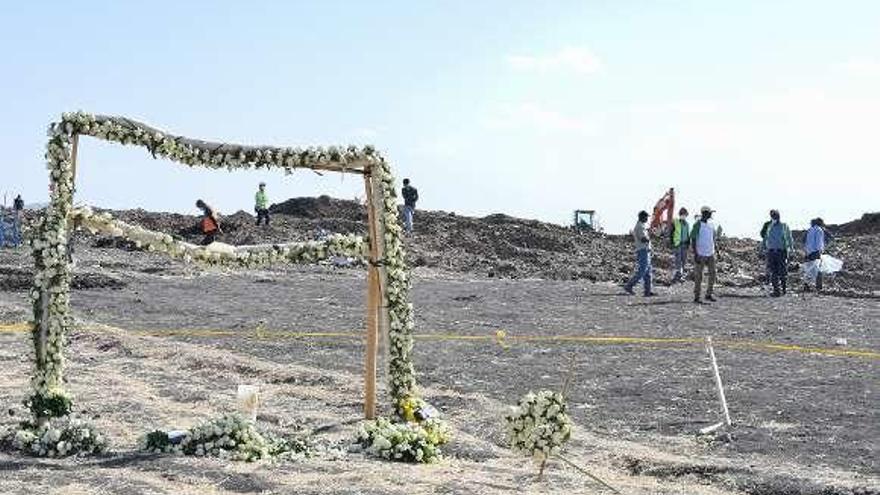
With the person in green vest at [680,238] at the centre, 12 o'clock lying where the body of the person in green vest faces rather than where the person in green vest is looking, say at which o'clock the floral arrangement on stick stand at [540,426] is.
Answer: The floral arrangement on stick stand is roughly at 12 o'clock from the person in green vest.

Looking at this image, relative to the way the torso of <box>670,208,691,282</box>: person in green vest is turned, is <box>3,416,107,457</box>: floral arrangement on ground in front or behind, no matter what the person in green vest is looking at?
in front

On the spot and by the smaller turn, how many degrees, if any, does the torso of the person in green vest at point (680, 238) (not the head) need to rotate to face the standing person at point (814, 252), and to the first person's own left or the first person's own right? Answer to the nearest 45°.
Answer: approximately 90° to the first person's own left

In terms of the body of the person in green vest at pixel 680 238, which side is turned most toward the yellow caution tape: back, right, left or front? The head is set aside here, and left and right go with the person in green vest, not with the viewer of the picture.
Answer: front
